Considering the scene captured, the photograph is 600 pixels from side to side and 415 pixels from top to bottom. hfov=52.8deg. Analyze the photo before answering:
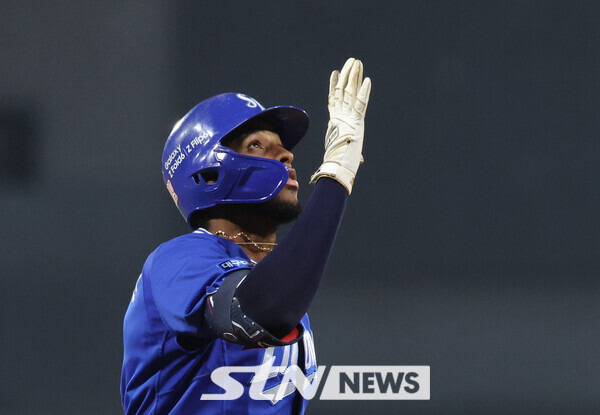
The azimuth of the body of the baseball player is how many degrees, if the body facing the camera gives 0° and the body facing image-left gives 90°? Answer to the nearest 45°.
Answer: approximately 315°
